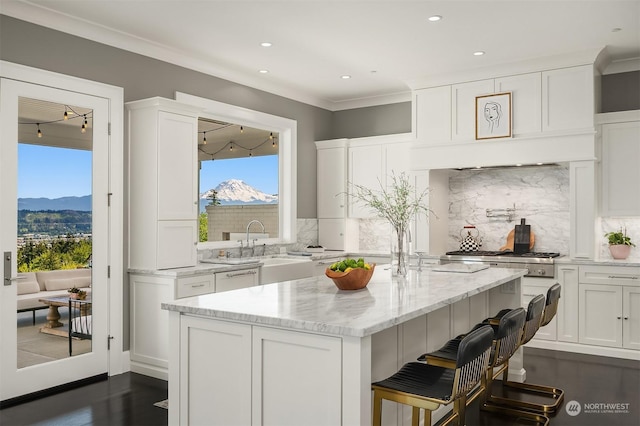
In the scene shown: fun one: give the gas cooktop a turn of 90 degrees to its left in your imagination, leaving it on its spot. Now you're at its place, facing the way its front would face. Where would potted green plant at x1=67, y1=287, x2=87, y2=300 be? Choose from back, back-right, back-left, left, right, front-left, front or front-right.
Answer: back-right

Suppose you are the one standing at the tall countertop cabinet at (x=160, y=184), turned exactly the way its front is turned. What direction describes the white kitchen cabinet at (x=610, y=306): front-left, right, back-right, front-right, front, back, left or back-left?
front-left

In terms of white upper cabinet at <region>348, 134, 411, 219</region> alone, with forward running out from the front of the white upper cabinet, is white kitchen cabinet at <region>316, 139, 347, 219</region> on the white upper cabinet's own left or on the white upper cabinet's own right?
on the white upper cabinet's own right

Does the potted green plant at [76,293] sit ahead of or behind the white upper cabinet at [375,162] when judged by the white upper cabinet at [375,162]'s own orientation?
ahead

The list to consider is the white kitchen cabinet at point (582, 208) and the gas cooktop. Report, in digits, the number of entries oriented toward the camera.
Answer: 2

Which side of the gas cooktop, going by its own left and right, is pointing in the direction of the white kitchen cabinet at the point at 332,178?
right

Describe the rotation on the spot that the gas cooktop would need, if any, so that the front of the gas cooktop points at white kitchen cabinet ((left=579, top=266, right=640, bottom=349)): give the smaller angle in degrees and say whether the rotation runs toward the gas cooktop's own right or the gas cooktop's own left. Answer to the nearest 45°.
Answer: approximately 45° to the gas cooktop's own left

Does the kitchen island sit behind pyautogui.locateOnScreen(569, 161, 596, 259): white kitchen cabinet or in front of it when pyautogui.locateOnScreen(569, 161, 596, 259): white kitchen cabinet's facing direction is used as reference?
in front

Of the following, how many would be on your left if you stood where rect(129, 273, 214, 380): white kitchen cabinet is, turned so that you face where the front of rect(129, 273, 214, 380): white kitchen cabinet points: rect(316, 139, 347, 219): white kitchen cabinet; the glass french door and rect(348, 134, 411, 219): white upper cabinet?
2

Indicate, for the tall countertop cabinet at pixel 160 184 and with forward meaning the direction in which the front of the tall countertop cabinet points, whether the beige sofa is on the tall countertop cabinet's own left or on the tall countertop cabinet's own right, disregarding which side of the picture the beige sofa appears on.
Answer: on the tall countertop cabinet's own right

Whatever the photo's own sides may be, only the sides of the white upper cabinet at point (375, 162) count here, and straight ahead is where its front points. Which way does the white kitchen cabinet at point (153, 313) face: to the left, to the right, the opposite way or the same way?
to the left
